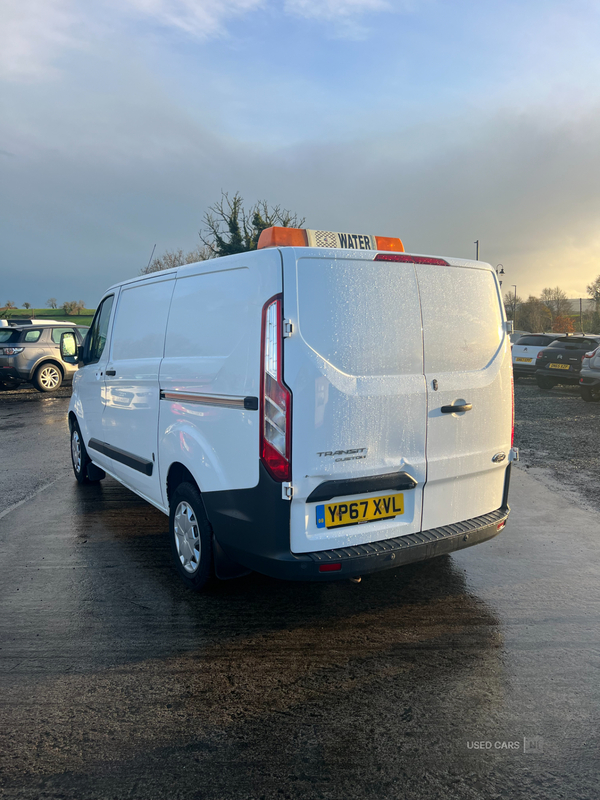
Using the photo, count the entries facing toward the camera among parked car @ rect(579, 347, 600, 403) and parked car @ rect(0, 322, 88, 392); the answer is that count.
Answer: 0

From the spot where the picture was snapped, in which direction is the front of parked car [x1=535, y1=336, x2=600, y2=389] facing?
facing away from the viewer and to the right of the viewer

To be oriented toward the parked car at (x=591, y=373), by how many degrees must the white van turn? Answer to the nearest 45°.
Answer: approximately 90° to its right

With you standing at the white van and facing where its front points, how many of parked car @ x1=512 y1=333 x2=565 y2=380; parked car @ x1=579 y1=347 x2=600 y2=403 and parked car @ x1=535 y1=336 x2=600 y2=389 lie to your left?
0

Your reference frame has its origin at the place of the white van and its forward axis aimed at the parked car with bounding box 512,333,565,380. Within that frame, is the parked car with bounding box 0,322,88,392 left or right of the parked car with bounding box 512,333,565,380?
left

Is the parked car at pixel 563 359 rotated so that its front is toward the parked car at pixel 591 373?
no

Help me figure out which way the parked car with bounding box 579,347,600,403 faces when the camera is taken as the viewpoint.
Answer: facing away from the viewer and to the right of the viewer

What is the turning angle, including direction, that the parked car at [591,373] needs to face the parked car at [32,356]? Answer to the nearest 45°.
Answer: approximately 135° to its left

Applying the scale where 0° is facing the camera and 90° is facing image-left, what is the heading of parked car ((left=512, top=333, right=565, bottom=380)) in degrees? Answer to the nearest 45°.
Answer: approximately 225°

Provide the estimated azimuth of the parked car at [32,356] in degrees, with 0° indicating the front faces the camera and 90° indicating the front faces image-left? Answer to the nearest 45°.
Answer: approximately 225°

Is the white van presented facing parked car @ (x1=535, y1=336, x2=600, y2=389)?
no

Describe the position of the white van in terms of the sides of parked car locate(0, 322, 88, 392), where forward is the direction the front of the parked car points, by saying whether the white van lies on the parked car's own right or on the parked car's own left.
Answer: on the parked car's own right
